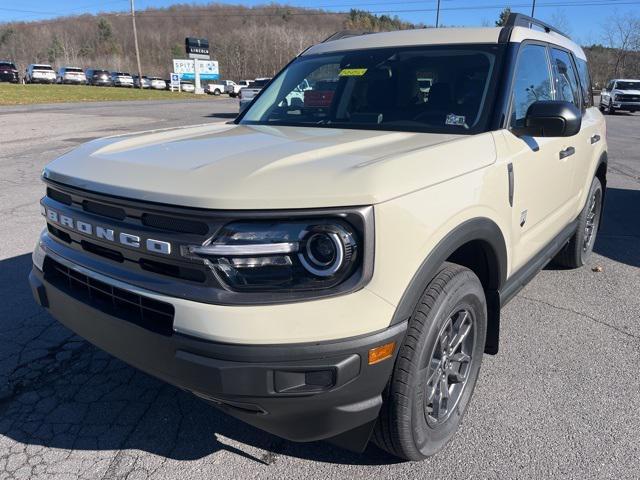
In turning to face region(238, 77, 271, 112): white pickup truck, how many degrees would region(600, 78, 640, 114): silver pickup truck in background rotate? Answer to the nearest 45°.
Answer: approximately 90° to its right

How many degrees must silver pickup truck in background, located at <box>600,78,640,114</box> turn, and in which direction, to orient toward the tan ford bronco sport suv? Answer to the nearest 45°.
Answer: approximately 45° to its right

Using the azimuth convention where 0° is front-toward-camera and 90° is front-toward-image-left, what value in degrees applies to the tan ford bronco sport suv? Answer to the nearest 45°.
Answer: approximately 45°

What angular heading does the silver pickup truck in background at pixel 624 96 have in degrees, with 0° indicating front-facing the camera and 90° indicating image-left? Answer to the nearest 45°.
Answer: approximately 315°

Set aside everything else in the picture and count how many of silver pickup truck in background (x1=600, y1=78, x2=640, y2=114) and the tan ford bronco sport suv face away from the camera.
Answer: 0
